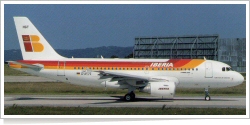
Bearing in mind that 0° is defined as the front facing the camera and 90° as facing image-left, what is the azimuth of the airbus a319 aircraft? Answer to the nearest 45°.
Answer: approximately 270°
